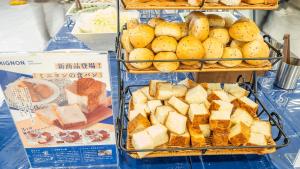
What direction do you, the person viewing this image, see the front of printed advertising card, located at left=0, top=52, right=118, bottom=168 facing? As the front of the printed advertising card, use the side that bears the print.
facing the viewer
